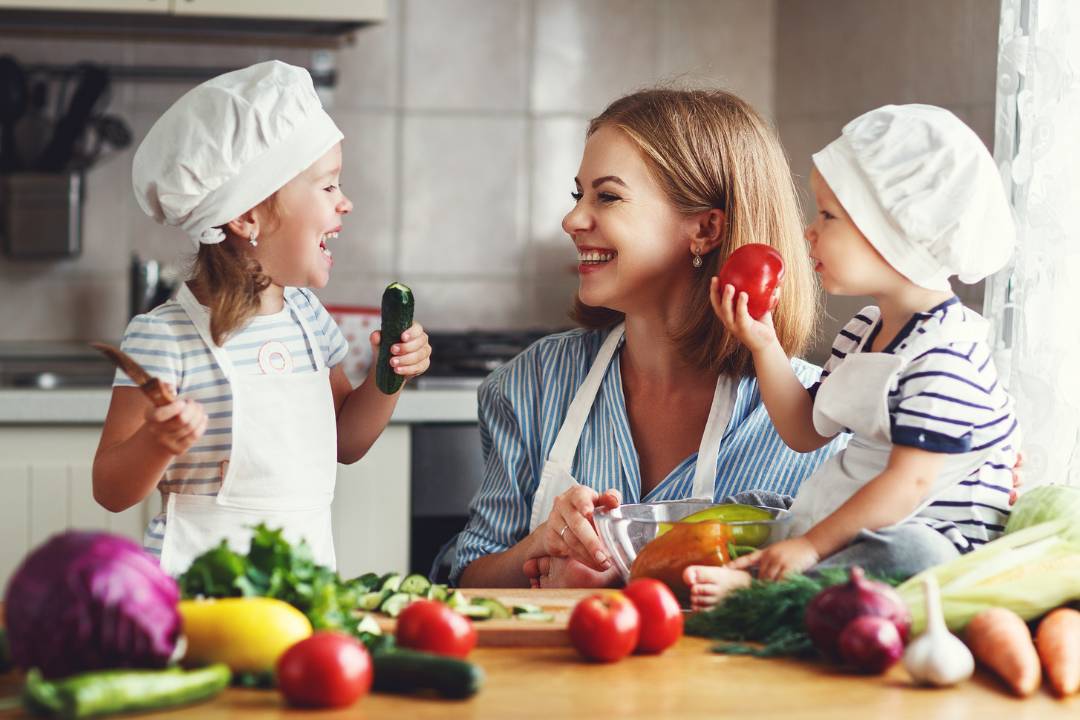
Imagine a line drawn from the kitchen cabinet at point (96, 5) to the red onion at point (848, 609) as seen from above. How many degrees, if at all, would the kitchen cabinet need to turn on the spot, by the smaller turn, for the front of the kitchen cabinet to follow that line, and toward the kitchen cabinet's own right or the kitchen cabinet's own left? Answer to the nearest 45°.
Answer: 0° — it already faces it

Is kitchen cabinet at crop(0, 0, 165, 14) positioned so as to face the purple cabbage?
yes

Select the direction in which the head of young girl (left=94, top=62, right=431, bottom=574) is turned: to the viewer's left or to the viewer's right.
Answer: to the viewer's right

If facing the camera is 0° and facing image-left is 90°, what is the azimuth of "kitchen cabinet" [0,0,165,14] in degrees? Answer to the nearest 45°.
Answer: approximately 0°

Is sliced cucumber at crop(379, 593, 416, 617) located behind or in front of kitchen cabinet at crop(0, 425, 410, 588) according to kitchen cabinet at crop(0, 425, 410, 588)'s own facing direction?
in front

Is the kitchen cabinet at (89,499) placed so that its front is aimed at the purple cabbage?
yes

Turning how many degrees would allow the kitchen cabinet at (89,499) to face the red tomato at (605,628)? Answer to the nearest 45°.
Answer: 0° — it already faces it

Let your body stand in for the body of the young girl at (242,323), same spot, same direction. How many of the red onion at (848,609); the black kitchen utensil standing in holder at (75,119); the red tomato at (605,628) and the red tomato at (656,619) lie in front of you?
3

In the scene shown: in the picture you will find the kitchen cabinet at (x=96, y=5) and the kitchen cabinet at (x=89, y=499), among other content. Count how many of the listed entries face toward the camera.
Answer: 2

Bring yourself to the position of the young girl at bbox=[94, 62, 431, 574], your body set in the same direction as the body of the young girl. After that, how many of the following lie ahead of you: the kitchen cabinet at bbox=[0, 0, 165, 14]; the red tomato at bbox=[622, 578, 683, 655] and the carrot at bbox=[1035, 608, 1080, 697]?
2

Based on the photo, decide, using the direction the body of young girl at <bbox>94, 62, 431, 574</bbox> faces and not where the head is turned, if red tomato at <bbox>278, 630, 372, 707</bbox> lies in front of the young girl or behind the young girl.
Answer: in front

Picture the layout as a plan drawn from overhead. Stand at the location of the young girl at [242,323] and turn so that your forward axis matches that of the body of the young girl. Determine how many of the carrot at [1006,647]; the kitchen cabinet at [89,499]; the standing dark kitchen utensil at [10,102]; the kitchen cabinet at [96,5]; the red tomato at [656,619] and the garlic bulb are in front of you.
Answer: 3

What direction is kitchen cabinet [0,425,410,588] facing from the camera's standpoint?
toward the camera

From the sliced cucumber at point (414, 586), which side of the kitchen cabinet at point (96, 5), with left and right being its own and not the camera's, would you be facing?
front

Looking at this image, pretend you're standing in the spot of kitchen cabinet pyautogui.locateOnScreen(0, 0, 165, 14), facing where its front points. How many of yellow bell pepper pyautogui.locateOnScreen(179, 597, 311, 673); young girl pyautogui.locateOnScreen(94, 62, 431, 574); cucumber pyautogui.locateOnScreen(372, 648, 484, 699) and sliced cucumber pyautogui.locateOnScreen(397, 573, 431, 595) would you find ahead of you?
4

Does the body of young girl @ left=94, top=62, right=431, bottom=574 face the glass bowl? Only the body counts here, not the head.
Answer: yes
